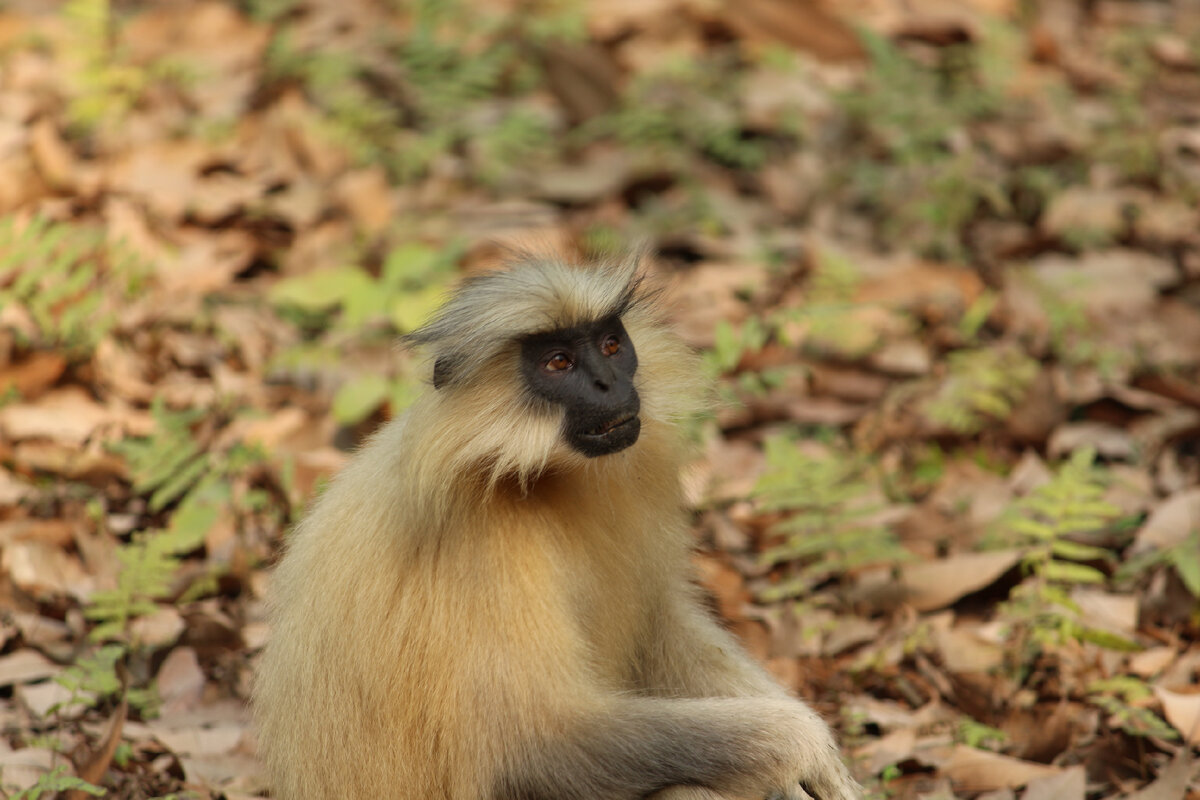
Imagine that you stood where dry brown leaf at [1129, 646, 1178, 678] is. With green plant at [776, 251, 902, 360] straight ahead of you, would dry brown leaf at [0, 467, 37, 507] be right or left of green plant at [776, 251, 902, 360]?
left

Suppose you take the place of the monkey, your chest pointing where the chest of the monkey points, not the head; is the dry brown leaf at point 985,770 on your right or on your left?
on your left

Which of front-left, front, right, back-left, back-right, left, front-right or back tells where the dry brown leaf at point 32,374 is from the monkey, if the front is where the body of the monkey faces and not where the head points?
back

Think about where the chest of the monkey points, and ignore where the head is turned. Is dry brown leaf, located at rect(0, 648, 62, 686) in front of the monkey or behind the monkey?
behind

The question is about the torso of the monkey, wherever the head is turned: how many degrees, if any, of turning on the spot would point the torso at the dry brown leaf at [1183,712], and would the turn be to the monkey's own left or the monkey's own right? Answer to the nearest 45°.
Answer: approximately 45° to the monkey's own left

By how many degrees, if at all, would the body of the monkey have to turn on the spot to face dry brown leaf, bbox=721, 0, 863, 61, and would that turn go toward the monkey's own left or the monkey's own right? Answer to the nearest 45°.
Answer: approximately 135° to the monkey's own left

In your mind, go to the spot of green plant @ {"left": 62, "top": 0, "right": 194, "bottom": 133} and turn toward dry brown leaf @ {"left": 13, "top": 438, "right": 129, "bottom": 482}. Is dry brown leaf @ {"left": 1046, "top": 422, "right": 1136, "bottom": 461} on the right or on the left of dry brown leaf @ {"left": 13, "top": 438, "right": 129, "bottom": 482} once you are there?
left

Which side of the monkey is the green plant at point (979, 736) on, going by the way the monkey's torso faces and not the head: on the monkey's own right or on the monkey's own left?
on the monkey's own left

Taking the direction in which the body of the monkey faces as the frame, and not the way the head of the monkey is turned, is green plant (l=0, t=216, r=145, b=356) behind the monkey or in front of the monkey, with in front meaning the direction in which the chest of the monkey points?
behind

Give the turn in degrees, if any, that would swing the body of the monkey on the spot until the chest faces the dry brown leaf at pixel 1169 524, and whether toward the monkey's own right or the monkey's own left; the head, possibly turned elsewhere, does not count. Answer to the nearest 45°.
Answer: approximately 90° to the monkey's own left

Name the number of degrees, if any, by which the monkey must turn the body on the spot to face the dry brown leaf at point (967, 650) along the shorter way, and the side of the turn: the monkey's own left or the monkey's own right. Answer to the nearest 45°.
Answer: approximately 90° to the monkey's own left

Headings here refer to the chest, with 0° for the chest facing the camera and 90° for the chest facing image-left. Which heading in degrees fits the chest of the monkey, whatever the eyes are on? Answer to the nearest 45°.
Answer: approximately 315°

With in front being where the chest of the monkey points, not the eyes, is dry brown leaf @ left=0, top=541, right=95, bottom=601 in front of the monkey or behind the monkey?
behind
